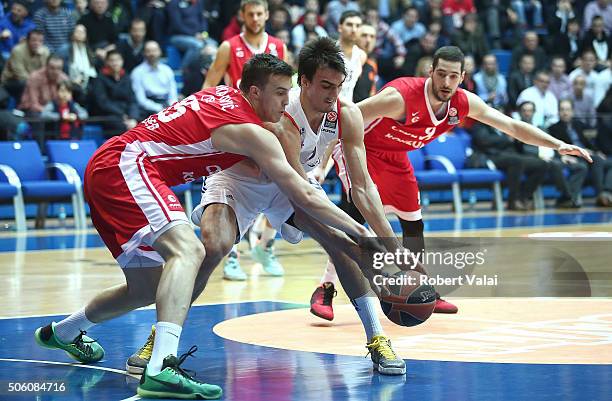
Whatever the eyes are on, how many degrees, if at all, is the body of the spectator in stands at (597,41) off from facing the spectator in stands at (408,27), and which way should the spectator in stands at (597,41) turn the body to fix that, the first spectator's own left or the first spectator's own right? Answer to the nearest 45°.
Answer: approximately 45° to the first spectator's own right

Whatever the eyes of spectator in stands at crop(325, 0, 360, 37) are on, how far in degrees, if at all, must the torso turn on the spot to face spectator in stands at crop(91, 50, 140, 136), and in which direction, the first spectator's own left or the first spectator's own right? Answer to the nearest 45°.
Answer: approximately 45° to the first spectator's own right

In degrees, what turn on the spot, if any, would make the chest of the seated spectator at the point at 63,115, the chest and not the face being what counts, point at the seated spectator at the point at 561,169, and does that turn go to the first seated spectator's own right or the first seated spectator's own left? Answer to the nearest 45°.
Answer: approximately 90° to the first seated spectator's own left

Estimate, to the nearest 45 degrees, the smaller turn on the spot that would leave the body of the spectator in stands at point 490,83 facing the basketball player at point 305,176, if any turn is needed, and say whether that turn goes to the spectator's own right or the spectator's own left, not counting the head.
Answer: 0° — they already face them

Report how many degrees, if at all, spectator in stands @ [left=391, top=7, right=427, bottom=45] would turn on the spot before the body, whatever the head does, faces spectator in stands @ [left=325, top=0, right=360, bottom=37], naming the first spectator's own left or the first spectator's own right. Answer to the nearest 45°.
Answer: approximately 45° to the first spectator's own right

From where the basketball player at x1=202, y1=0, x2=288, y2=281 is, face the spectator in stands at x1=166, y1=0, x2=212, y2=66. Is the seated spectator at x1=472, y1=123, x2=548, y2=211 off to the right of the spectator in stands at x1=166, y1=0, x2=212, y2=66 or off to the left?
right

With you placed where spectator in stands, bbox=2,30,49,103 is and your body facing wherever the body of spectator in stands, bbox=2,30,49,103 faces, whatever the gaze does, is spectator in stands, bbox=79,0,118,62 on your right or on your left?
on your left

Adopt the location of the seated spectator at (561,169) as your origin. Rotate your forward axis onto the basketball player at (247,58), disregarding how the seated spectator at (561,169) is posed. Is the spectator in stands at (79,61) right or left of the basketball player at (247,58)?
right

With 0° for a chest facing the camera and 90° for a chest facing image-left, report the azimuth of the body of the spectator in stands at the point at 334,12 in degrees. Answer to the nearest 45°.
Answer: approximately 0°
